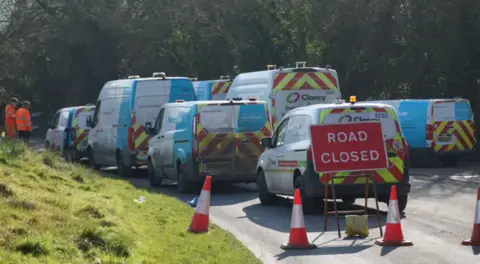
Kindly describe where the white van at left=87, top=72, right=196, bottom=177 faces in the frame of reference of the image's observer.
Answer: facing away from the viewer and to the left of the viewer

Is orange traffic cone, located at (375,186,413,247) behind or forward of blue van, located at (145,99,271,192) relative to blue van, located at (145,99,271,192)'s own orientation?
behind

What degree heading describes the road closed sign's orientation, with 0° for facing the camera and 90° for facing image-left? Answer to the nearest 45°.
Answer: approximately 0°

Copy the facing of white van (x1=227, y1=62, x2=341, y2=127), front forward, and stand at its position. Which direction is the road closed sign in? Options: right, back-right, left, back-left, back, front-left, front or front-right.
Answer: back-left

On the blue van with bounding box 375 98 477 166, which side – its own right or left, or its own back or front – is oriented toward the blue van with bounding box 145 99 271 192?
left

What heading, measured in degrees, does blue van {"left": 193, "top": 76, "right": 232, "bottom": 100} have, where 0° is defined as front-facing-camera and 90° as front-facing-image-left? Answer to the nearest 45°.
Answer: approximately 135°

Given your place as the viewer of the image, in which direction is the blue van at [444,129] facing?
facing away from the viewer and to the left of the viewer

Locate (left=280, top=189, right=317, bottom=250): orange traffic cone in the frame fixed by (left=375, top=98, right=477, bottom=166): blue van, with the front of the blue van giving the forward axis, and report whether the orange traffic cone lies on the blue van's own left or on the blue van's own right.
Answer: on the blue van's own left

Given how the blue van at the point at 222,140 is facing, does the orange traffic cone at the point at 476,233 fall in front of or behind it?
behind
